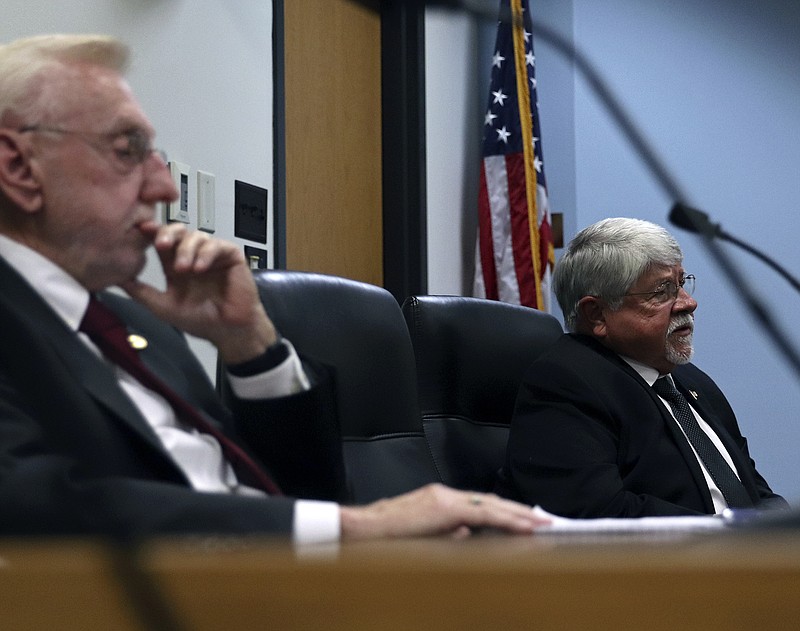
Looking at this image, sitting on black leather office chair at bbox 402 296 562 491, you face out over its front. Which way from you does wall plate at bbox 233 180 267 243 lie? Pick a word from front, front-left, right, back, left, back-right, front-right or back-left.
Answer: back

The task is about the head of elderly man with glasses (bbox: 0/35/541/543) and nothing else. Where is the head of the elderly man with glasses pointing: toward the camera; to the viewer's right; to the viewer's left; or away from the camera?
to the viewer's right

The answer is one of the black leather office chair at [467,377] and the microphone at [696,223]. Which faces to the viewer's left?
the microphone

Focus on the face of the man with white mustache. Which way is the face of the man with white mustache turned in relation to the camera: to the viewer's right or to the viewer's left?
to the viewer's right

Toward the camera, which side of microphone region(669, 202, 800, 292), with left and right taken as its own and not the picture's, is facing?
left

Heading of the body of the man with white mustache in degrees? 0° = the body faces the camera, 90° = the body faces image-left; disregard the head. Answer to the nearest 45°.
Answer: approximately 315°

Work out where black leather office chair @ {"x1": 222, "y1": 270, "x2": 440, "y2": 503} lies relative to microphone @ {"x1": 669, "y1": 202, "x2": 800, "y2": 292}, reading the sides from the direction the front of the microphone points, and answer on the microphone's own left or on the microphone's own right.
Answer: on the microphone's own right

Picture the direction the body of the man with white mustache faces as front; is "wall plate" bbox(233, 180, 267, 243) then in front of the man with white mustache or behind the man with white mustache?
behind

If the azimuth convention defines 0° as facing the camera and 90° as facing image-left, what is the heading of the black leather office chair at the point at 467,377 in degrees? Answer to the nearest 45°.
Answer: approximately 315°

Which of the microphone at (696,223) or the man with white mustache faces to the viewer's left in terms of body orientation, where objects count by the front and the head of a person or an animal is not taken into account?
the microphone
